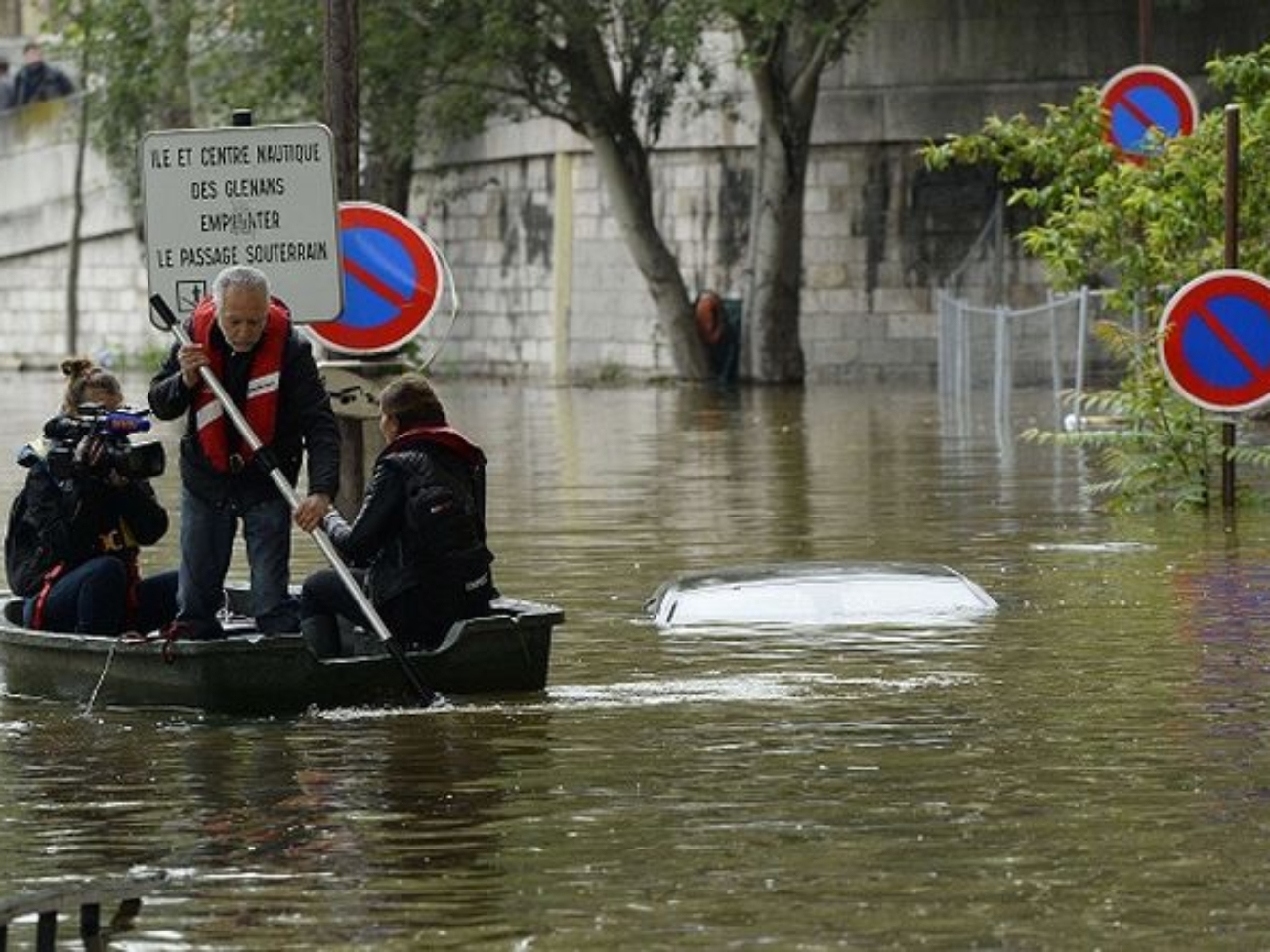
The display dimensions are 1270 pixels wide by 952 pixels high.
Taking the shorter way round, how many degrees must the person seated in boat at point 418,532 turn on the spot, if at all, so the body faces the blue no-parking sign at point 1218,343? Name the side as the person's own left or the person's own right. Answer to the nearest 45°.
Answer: approximately 90° to the person's own right

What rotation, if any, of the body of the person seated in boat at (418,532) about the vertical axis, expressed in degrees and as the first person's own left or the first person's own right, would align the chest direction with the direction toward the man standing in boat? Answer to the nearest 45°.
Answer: approximately 45° to the first person's own left

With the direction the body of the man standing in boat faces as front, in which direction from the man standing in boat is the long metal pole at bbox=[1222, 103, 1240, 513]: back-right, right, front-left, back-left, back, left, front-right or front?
back-left

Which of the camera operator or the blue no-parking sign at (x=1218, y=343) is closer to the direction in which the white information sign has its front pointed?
the camera operator

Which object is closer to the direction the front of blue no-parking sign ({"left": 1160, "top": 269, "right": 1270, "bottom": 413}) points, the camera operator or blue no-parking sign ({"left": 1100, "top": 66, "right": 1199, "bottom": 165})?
the camera operator
